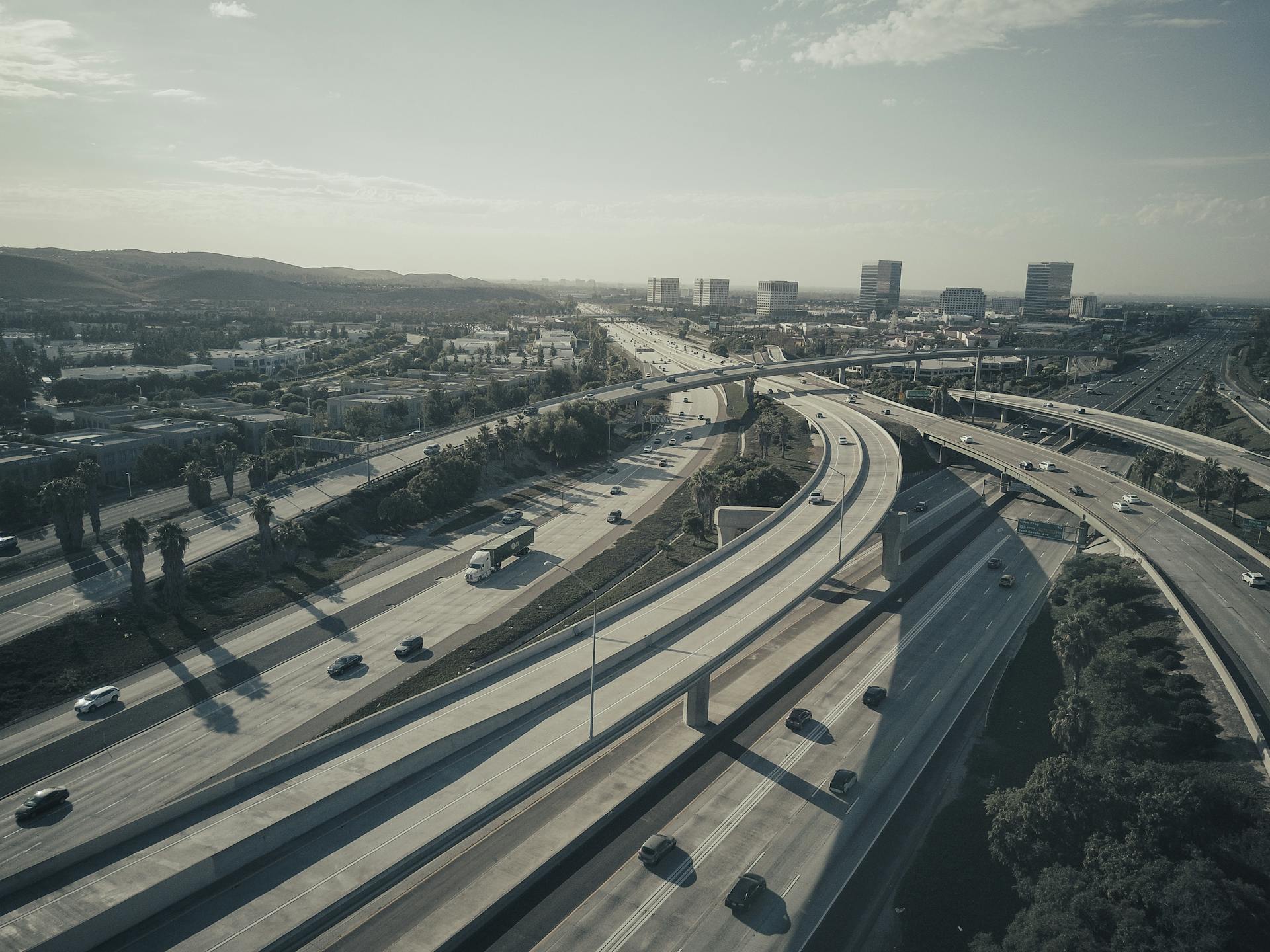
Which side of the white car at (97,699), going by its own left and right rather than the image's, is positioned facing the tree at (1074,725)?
left

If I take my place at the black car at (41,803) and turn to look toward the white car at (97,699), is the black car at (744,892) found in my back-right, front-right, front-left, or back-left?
back-right

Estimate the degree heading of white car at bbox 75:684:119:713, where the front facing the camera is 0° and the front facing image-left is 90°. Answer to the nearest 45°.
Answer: approximately 45°

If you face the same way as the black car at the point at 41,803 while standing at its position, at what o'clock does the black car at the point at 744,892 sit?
the black car at the point at 744,892 is roughly at 9 o'clock from the black car at the point at 41,803.

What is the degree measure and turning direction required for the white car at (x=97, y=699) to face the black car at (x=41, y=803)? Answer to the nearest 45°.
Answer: approximately 45° to its left

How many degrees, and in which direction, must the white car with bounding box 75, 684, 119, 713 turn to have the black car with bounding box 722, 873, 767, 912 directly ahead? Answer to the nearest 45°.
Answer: approximately 90° to its left

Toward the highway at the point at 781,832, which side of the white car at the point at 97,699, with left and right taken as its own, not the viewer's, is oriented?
left

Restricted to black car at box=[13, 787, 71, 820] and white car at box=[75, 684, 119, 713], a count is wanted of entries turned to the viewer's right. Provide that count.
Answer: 0
